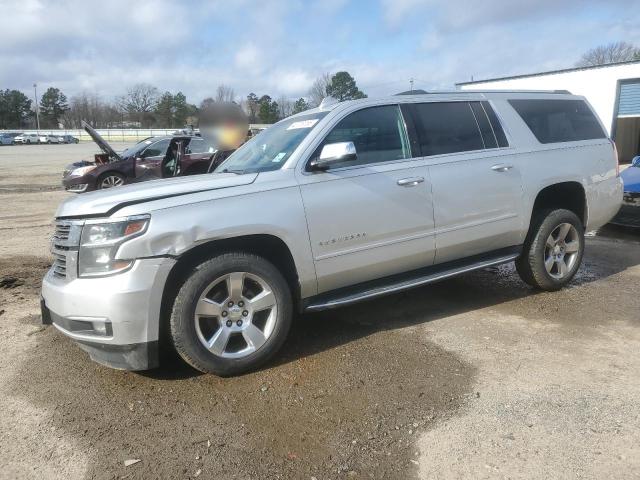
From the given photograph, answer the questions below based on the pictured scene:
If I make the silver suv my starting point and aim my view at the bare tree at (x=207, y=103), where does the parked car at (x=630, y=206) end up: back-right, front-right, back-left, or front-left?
front-right

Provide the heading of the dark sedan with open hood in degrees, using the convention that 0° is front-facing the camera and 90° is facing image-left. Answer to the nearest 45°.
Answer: approximately 45°

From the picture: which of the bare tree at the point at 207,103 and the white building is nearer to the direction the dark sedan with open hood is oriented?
the bare tree

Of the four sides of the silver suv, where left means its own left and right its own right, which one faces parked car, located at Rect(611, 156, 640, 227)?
back

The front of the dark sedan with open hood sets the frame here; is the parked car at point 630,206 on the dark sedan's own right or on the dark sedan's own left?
on the dark sedan's own left

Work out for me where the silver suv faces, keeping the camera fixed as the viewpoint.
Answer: facing the viewer and to the left of the viewer

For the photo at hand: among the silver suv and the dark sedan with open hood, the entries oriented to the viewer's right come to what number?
0

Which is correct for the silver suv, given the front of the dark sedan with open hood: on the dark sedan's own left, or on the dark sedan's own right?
on the dark sedan's own left

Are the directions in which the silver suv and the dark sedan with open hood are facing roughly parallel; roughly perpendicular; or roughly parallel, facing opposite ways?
roughly parallel
